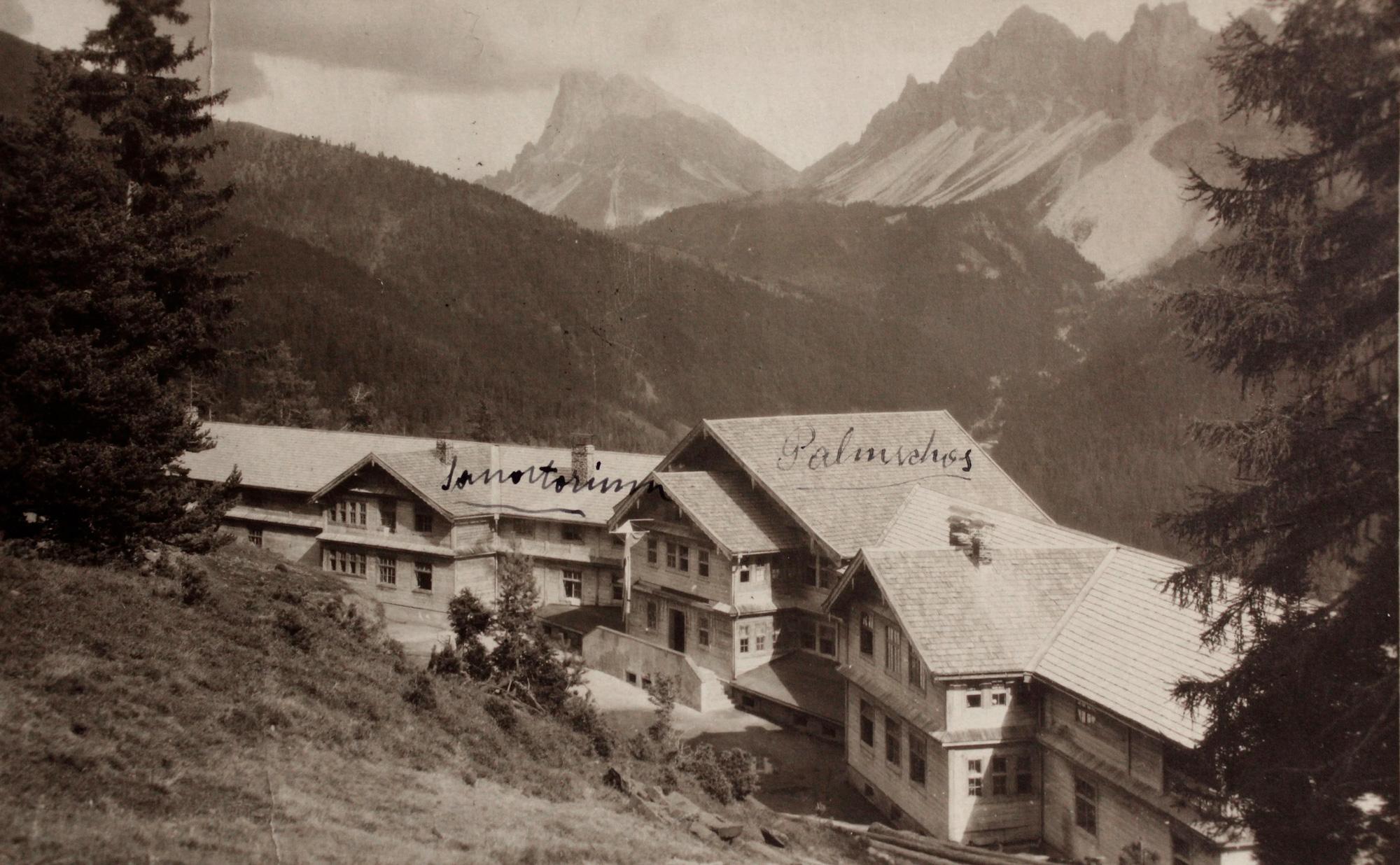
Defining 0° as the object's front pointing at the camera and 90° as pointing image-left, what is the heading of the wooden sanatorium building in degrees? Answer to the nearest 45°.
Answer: approximately 45°

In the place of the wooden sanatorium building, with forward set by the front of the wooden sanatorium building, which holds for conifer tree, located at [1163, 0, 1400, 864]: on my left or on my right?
on my left

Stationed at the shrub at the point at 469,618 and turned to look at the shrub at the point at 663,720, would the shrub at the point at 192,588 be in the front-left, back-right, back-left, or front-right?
back-right

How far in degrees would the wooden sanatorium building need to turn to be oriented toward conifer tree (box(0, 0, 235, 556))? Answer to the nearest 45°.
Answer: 0° — it already faces it
